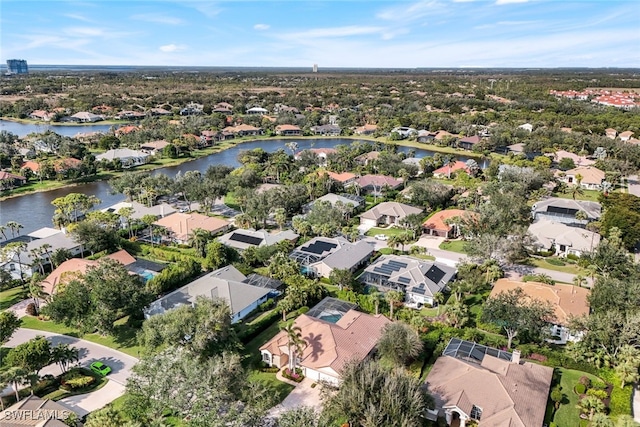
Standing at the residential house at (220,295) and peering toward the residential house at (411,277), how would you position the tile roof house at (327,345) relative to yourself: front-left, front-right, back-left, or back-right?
front-right

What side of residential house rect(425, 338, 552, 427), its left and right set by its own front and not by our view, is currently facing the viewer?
front

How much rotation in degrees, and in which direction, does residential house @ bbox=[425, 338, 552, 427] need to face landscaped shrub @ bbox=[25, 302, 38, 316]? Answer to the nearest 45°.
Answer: approximately 90° to its right

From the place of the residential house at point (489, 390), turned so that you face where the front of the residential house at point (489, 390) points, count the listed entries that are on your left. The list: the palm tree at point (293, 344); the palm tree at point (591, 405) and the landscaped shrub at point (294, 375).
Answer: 1

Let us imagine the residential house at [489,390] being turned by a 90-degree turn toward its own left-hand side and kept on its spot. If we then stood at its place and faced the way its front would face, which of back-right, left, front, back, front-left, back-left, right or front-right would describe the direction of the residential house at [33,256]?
back

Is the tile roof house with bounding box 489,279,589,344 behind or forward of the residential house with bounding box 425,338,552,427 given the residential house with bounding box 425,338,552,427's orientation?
behind

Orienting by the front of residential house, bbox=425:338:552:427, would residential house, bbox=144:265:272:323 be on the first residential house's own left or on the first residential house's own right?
on the first residential house's own right

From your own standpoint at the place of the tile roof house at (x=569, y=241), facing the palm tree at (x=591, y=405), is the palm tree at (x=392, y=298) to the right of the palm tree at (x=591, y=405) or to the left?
right

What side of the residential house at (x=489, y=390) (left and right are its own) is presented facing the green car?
right

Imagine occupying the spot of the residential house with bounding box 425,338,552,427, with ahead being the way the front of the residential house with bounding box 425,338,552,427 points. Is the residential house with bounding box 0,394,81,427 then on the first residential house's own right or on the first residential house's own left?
on the first residential house's own right

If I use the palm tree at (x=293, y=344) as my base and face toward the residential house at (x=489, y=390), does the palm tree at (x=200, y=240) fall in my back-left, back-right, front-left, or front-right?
back-left

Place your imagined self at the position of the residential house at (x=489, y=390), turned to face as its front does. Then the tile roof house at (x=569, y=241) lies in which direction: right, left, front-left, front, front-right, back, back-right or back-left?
back

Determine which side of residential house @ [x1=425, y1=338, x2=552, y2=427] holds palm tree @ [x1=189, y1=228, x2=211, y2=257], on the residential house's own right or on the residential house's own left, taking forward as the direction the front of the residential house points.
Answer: on the residential house's own right

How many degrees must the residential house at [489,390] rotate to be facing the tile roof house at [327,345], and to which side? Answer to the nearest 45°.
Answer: approximately 90° to its right

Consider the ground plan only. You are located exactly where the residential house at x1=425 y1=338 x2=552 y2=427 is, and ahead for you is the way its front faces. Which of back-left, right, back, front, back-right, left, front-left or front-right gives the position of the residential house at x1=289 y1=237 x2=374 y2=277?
back-right

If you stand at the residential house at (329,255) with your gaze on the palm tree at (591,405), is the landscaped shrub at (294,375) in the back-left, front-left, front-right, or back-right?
front-right
